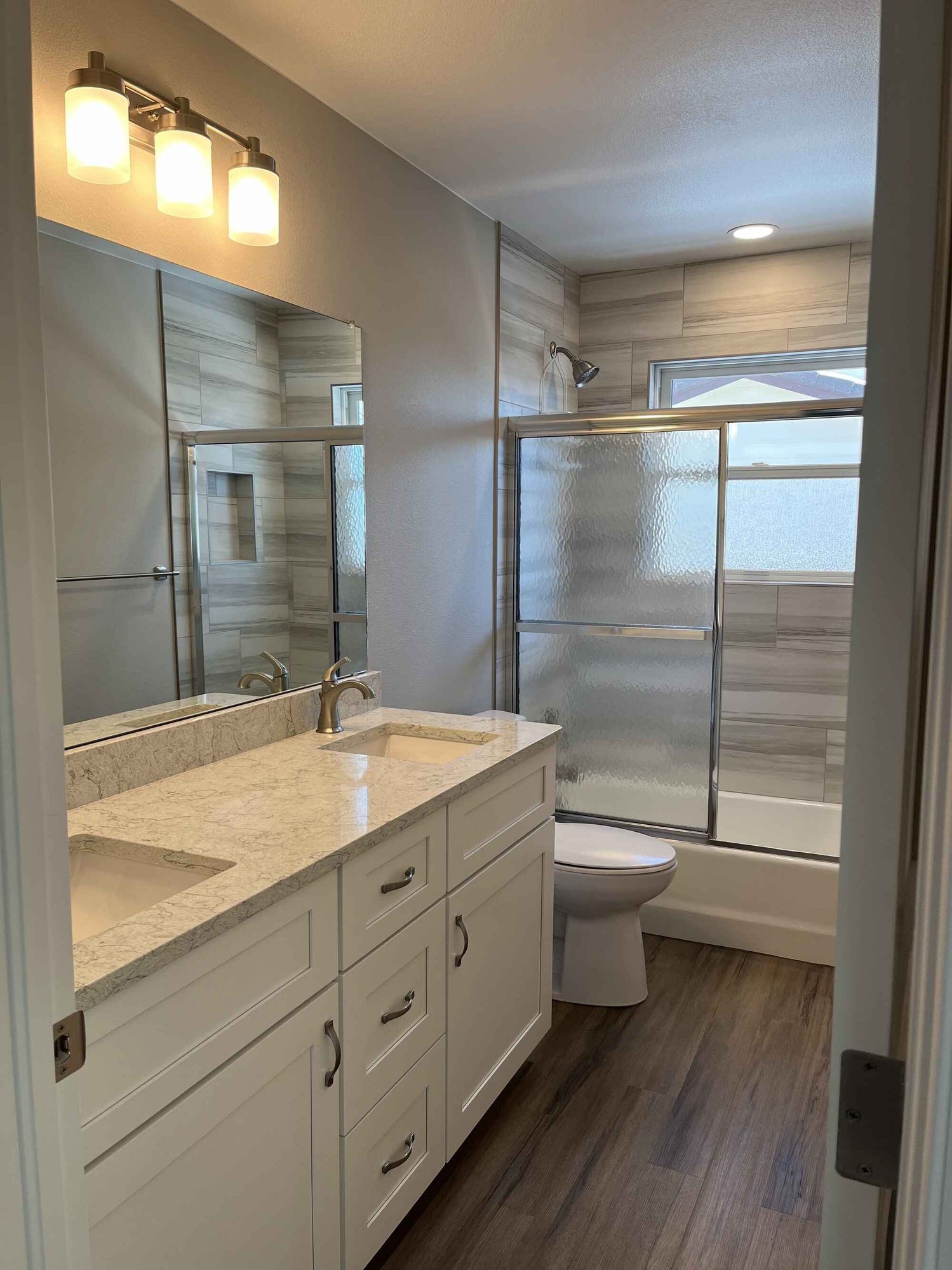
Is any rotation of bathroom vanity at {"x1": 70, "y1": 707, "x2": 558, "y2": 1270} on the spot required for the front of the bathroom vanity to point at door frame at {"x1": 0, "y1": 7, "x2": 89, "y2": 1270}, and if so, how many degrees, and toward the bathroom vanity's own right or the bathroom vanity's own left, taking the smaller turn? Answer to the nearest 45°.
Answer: approximately 45° to the bathroom vanity's own right

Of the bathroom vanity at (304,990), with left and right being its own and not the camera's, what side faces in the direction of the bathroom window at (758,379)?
left

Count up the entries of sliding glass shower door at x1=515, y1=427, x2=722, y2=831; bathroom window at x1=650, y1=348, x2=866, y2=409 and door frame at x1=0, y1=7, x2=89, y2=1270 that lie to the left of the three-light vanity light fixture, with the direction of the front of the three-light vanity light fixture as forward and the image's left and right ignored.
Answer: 2

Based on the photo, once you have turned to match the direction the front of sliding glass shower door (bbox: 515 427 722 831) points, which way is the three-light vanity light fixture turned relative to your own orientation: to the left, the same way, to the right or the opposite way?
to the left

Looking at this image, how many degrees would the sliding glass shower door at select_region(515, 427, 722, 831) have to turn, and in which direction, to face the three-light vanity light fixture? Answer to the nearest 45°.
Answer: approximately 45° to its right

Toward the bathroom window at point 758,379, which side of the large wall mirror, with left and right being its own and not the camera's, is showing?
left

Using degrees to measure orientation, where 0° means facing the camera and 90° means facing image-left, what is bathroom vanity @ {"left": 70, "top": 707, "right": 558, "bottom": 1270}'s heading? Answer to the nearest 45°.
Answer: approximately 315°

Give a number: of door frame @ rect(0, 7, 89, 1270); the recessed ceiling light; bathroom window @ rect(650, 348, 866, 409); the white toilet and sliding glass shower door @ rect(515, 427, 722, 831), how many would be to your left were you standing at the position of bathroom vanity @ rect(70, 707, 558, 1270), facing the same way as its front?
4

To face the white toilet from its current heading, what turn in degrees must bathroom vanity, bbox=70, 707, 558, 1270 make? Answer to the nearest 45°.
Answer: approximately 90° to its left

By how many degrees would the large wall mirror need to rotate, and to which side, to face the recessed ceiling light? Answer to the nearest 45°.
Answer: approximately 90° to its left
